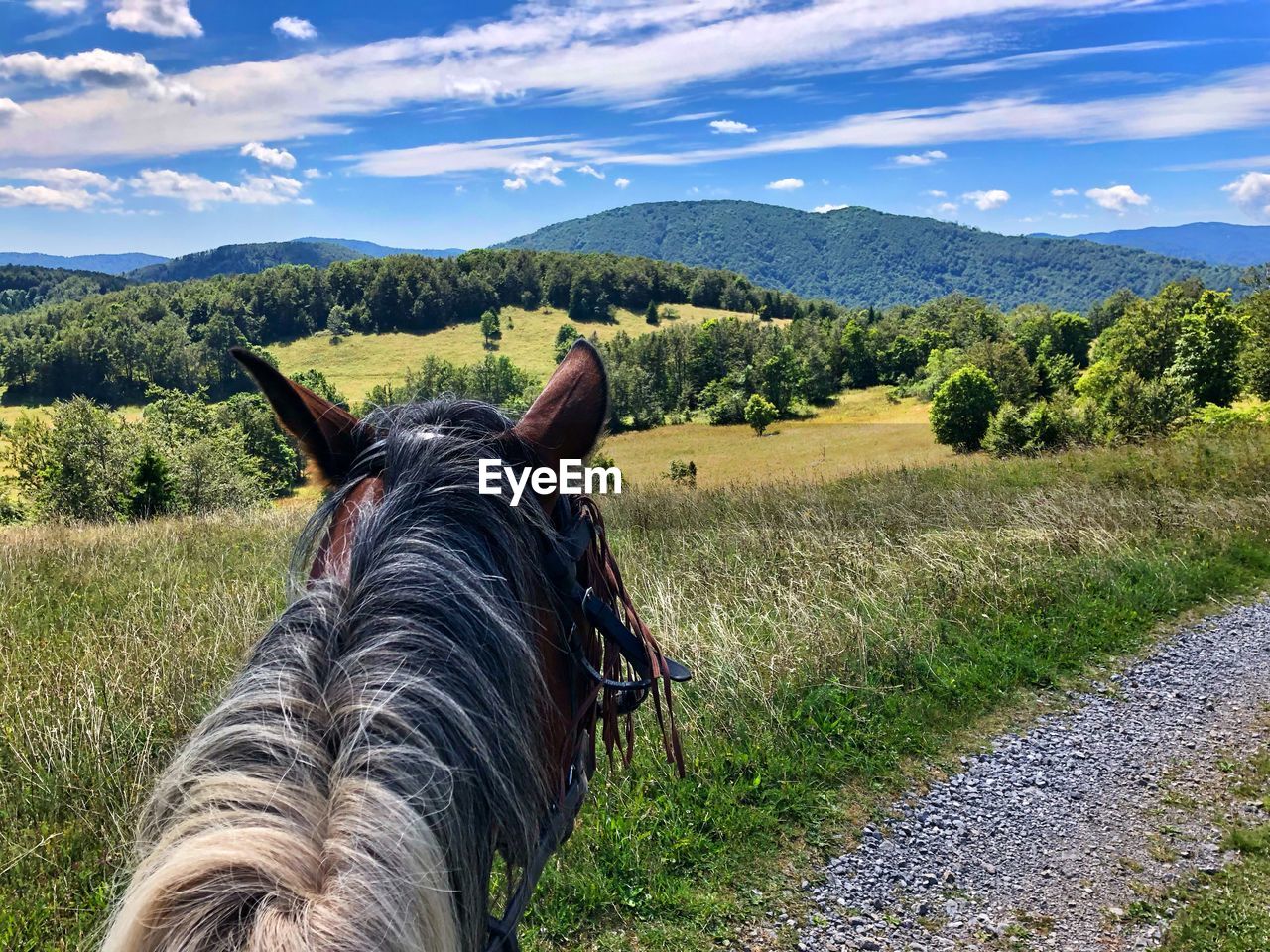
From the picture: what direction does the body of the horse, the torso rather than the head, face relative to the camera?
away from the camera

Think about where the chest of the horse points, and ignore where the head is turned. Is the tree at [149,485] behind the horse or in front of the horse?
in front

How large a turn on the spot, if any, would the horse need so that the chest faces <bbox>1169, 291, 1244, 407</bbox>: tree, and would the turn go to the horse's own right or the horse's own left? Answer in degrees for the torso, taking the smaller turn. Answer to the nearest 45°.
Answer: approximately 45° to the horse's own right

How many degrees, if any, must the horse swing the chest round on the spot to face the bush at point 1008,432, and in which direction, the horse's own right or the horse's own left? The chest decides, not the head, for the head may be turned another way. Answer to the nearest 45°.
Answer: approximately 45° to the horse's own right
